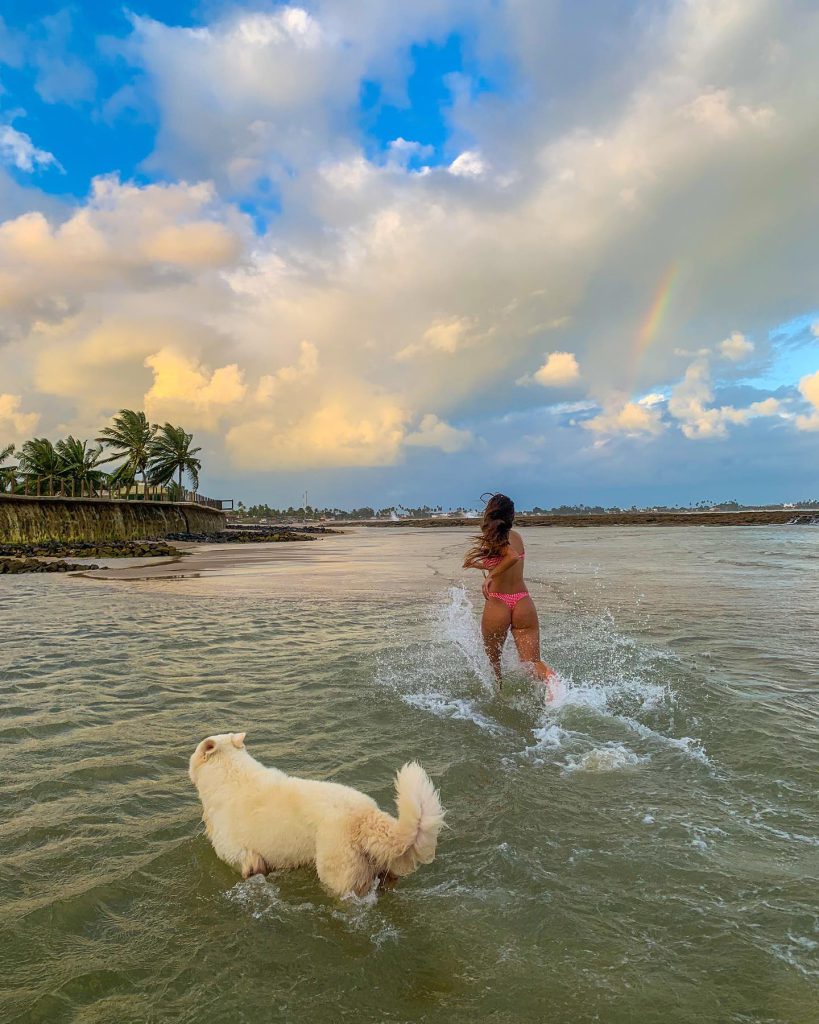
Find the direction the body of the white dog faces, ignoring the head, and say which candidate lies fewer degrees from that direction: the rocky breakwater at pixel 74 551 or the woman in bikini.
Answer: the rocky breakwater

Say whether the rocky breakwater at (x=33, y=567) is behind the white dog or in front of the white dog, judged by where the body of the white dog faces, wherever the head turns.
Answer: in front

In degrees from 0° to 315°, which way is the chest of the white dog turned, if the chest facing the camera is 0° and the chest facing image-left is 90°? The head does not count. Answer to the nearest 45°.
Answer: approximately 135°

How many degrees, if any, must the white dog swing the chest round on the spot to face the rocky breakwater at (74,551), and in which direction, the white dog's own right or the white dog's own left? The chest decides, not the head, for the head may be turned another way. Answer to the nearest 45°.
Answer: approximately 45° to the white dog's own right

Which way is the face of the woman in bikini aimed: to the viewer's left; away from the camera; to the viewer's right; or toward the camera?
away from the camera
